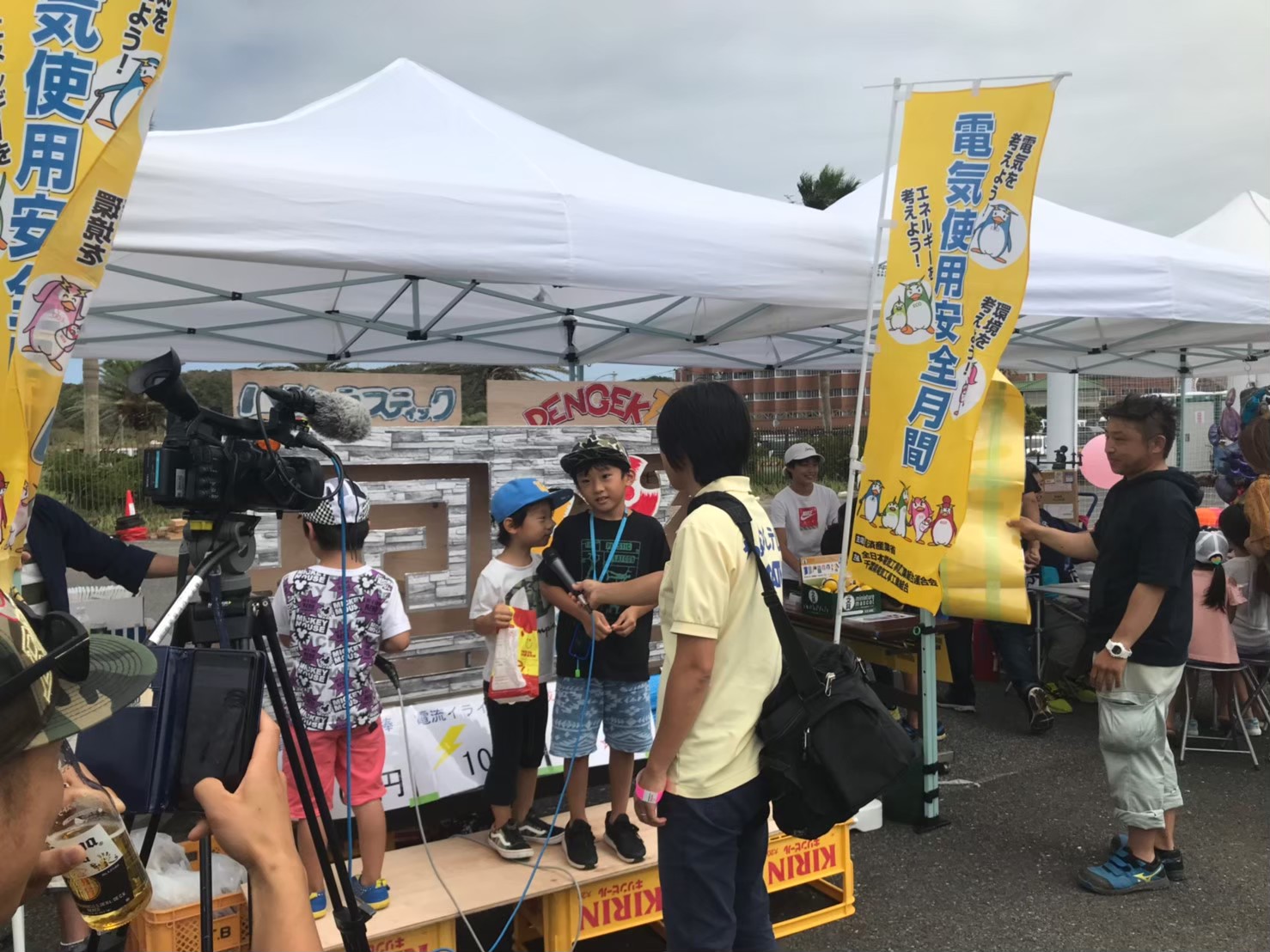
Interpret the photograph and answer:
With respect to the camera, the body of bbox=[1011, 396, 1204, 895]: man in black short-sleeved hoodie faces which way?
to the viewer's left

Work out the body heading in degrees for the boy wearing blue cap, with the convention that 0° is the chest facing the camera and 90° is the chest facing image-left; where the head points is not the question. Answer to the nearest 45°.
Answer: approximately 315°

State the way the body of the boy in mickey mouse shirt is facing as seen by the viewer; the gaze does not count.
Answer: away from the camera

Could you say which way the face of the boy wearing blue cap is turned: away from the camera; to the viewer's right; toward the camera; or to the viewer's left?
to the viewer's right

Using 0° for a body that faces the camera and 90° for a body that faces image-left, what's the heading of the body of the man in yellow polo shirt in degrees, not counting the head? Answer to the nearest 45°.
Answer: approximately 135°

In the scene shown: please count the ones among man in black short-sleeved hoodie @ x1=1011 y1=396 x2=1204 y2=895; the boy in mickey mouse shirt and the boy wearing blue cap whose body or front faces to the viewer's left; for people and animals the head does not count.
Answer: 1

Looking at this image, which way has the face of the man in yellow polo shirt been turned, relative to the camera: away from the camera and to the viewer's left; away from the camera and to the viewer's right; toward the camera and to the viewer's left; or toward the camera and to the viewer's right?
away from the camera and to the viewer's left

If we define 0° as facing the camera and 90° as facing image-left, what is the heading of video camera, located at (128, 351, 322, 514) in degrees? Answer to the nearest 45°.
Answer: approximately 270°

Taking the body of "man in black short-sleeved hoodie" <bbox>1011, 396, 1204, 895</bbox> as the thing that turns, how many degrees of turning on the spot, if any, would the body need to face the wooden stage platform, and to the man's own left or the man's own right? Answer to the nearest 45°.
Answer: approximately 45° to the man's own left

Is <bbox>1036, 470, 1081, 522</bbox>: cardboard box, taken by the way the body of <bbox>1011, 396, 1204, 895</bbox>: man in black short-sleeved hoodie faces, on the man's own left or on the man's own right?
on the man's own right

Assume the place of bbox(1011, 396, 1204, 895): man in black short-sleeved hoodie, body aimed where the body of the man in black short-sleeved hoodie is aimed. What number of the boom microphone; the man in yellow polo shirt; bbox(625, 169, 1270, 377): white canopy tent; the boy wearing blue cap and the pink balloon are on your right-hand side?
2
